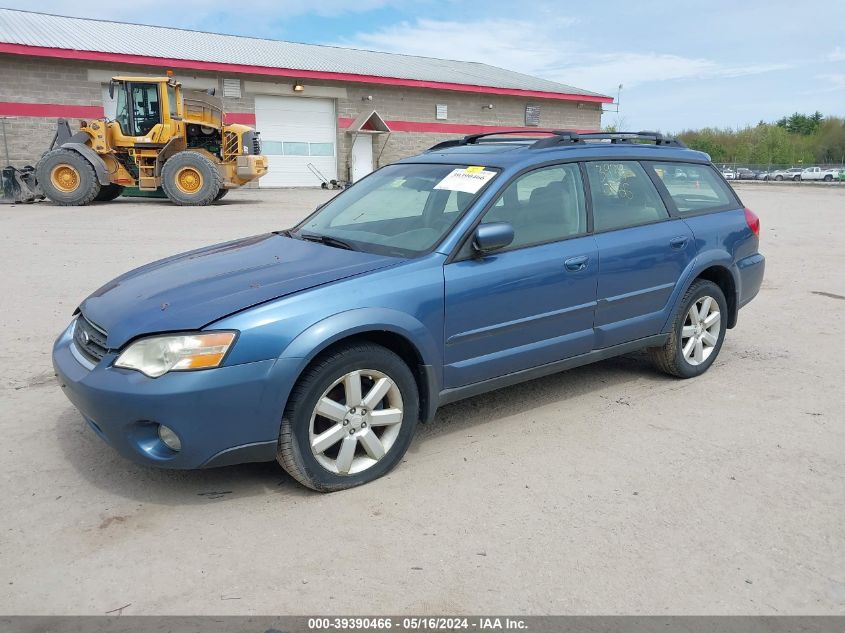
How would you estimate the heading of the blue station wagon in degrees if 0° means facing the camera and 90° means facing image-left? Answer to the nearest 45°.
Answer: approximately 45°

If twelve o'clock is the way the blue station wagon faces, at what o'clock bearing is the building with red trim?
The building with red trim is roughly at 4 o'clock from the blue station wagon.

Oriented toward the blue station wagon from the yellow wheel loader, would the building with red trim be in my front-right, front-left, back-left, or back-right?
back-left

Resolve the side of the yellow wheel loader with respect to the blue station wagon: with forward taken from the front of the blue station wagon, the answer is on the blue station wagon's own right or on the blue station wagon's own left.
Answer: on the blue station wagon's own right

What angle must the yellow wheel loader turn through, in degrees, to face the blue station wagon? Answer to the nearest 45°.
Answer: approximately 90° to its left

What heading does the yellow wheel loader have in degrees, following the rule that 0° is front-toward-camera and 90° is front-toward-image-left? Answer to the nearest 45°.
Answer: approximately 90°

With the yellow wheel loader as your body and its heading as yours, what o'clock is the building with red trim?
The building with red trim is roughly at 4 o'clock from the yellow wheel loader.

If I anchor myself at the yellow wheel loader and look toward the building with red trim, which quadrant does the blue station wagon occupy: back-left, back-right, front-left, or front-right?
back-right
